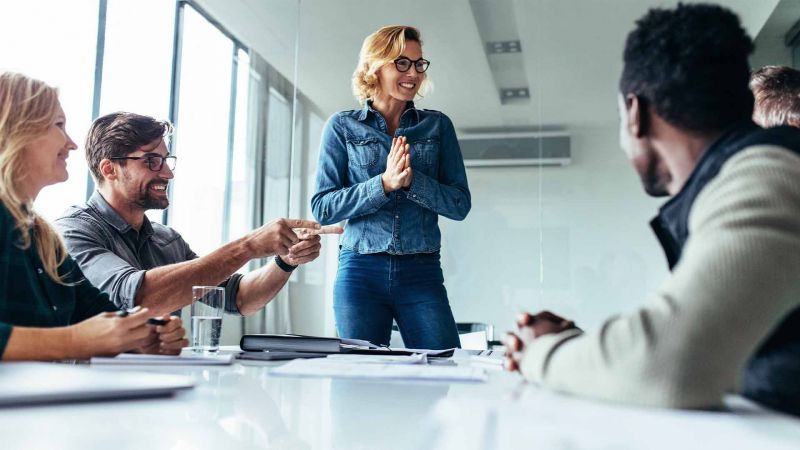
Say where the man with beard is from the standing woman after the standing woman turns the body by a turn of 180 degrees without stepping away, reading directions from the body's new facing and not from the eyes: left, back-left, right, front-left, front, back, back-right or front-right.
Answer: left

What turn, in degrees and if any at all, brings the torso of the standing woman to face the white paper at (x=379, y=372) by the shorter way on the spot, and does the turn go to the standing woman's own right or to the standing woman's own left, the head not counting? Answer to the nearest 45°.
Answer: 0° — they already face it

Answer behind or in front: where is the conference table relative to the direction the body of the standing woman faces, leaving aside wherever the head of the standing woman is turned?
in front

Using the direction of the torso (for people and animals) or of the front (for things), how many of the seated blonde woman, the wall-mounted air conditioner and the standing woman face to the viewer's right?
1

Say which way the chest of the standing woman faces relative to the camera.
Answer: toward the camera

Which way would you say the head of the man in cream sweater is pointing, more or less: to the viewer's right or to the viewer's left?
to the viewer's left

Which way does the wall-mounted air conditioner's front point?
toward the camera

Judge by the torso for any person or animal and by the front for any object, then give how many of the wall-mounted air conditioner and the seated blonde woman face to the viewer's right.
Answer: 1

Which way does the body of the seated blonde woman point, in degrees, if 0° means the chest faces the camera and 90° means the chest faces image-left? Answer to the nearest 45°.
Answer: approximately 270°

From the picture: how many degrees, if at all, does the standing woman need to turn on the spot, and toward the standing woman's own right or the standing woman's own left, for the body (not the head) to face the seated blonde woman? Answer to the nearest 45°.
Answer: approximately 45° to the standing woman's own right

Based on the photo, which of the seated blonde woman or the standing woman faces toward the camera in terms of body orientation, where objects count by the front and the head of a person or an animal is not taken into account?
the standing woman

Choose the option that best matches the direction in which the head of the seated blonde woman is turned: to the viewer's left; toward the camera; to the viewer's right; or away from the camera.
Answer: to the viewer's right

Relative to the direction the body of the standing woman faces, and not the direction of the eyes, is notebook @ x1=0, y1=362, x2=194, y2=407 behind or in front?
in front
